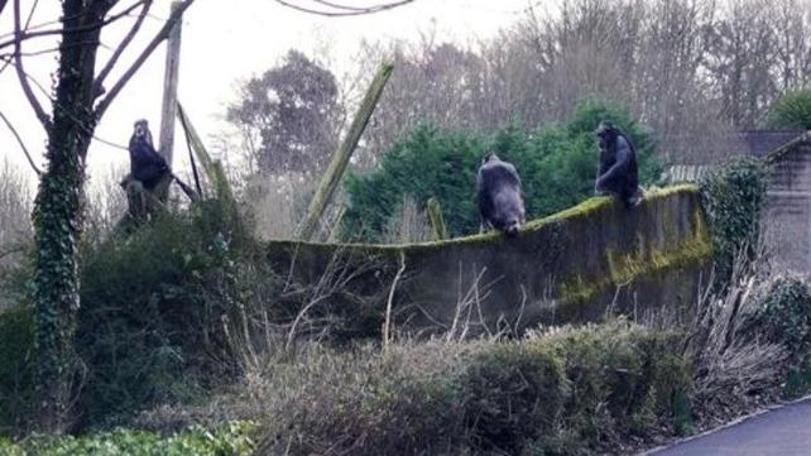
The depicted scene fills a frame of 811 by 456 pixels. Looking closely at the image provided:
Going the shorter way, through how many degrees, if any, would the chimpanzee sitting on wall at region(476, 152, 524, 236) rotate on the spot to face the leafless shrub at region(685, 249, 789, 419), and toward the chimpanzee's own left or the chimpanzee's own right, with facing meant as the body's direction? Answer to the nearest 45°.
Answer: approximately 135° to the chimpanzee's own right

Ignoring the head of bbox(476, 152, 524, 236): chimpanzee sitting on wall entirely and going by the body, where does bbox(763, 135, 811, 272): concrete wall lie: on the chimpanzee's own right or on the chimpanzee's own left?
on the chimpanzee's own right

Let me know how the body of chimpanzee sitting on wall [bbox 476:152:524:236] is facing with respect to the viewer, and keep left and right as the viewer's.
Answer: facing away from the viewer and to the left of the viewer
